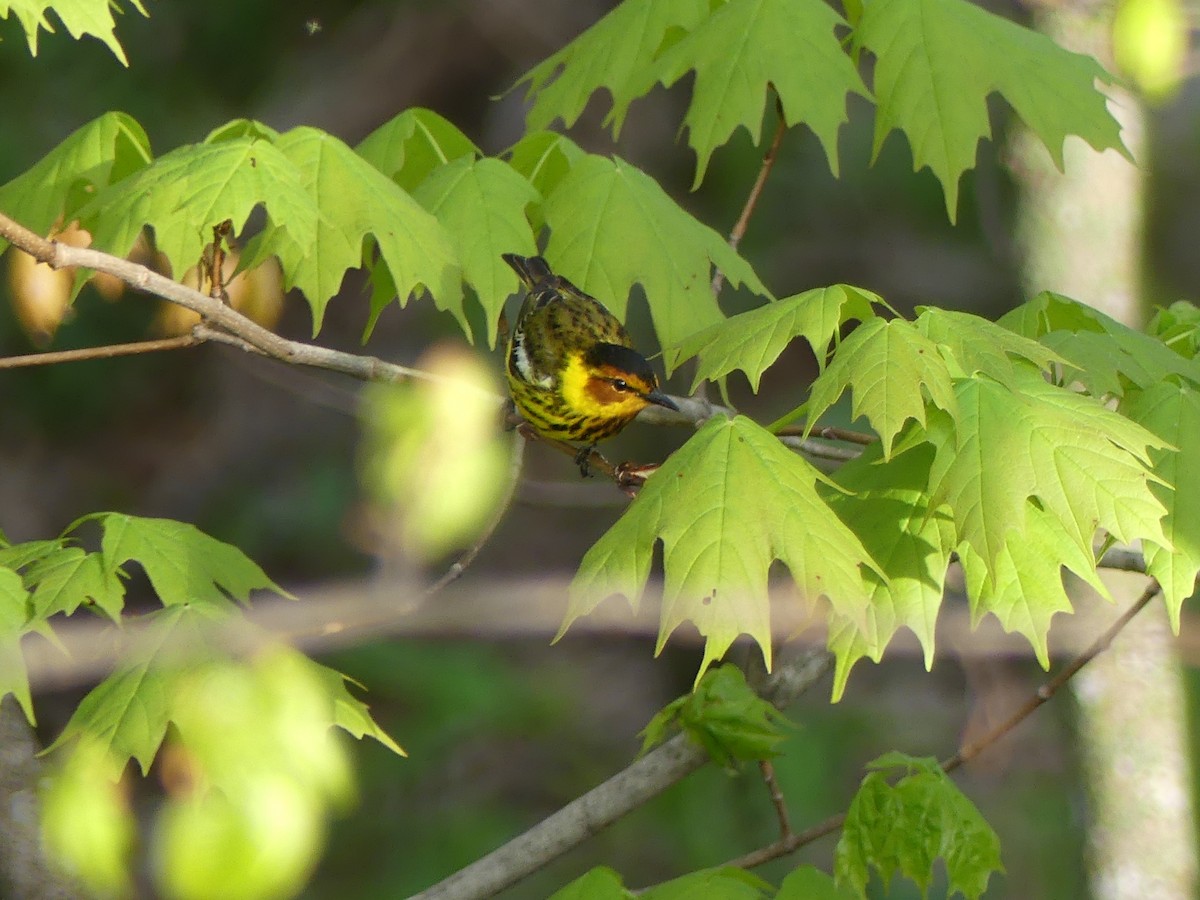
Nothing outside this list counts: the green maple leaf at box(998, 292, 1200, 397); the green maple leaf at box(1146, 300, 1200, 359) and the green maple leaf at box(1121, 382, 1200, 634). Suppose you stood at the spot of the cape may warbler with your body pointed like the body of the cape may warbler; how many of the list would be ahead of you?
3

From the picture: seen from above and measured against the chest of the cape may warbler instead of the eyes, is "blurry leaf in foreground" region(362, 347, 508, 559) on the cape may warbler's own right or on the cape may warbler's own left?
on the cape may warbler's own right

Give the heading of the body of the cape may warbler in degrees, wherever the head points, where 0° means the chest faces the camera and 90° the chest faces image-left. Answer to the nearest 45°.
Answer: approximately 315°
